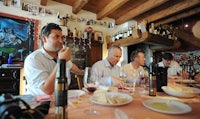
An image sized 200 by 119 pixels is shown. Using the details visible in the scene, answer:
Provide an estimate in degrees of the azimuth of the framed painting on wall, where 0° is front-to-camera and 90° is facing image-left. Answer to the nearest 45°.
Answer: approximately 315°

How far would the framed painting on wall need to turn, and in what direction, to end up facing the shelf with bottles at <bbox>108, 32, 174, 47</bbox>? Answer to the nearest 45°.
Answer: approximately 45° to its left

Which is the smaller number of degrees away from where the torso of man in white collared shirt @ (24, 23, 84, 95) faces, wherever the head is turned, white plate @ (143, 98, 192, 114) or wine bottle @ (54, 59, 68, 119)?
the white plate

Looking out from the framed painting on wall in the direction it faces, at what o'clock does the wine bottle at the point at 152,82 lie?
The wine bottle is roughly at 1 o'clock from the framed painting on wall.

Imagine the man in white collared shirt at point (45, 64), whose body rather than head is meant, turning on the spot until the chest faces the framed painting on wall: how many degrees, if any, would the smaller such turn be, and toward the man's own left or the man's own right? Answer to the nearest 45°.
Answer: approximately 135° to the man's own left

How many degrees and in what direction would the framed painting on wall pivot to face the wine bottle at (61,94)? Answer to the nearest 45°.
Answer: approximately 45° to its right

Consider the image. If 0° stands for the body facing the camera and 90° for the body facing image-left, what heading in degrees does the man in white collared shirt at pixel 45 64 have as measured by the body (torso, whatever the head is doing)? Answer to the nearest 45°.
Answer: approximately 315°
